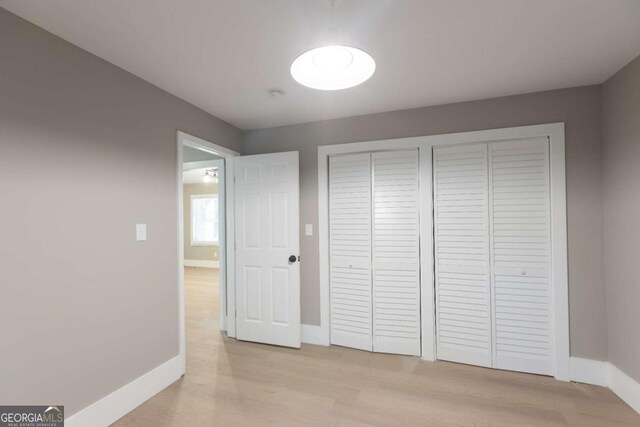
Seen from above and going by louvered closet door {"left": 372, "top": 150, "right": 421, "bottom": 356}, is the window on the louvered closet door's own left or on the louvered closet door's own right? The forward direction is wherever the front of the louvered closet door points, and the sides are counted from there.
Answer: on the louvered closet door's own right

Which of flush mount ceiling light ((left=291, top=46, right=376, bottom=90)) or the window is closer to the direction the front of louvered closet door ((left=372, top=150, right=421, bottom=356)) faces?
the flush mount ceiling light

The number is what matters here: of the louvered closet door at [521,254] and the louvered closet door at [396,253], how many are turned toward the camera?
2

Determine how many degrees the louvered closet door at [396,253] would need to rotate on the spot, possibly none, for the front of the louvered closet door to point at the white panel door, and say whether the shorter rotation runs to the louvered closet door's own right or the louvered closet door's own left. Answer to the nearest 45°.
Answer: approximately 90° to the louvered closet door's own right

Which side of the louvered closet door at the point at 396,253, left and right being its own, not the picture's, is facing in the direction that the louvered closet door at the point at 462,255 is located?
left

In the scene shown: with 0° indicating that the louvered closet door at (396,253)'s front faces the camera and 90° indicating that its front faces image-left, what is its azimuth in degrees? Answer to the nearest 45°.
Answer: approximately 0°

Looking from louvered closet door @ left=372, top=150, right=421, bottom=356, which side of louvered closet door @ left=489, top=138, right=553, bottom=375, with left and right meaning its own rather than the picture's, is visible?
right

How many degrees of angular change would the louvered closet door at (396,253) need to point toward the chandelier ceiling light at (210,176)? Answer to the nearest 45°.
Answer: approximately 135° to its right

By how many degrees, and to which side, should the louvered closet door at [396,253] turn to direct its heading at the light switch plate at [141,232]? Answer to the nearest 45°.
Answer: approximately 45° to its right

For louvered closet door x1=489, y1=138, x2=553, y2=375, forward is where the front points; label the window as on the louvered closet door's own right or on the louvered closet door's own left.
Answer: on the louvered closet door's own right

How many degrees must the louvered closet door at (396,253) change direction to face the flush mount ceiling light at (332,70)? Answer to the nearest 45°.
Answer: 0° — it already faces it

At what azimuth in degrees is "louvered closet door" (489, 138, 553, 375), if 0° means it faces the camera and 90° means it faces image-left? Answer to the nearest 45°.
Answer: approximately 0°
